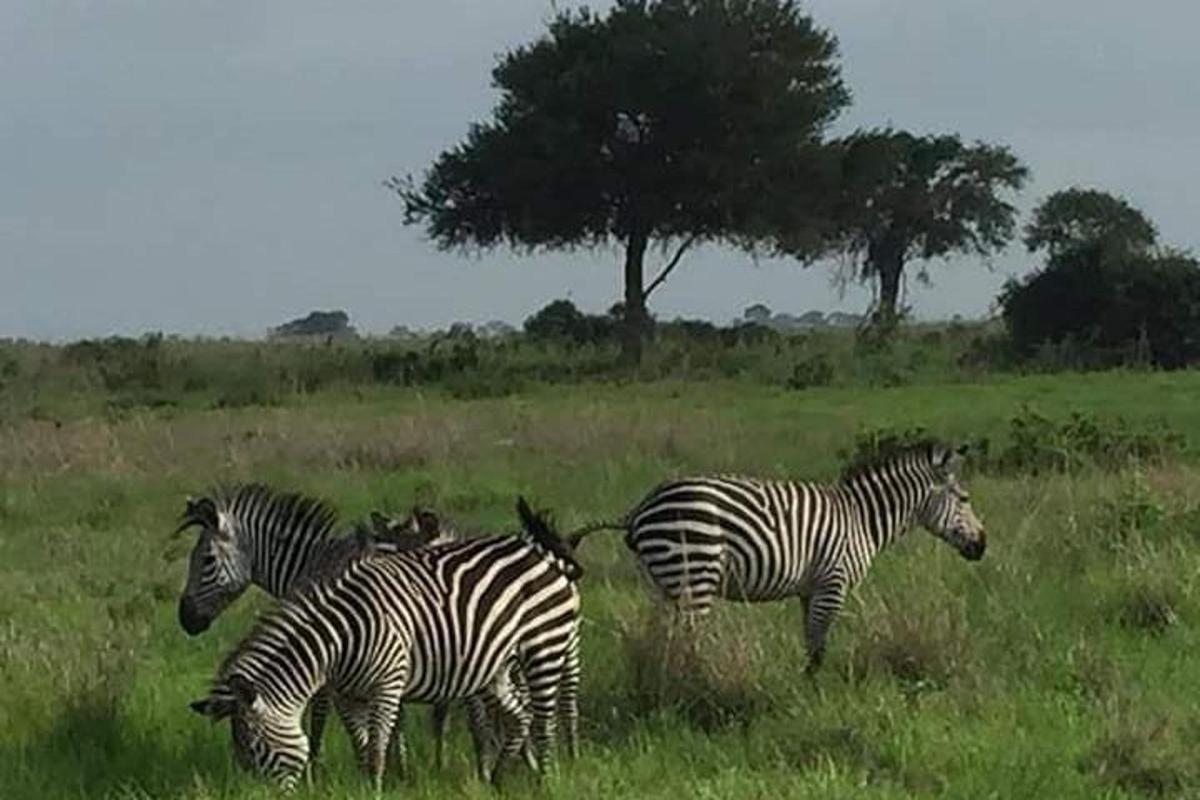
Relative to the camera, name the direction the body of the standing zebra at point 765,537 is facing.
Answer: to the viewer's right

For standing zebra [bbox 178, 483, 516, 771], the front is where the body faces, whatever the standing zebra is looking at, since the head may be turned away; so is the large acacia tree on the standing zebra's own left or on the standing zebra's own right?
on the standing zebra's own right

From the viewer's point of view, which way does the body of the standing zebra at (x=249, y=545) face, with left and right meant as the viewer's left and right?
facing to the left of the viewer

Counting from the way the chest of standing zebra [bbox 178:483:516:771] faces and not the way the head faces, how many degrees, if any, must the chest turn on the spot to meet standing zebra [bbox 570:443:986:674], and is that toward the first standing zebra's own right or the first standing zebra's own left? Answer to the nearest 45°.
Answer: approximately 180°

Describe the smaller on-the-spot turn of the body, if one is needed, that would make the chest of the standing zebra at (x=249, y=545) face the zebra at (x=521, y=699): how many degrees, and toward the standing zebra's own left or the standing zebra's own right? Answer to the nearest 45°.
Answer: approximately 135° to the standing zebra's own left

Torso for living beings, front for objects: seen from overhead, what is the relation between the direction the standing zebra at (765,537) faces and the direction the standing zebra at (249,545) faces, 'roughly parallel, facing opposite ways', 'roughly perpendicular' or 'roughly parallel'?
roughly parallel, facing opposite ways

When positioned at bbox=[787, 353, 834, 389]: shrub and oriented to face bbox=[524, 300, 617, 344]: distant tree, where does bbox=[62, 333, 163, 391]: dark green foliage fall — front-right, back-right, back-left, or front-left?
front-left

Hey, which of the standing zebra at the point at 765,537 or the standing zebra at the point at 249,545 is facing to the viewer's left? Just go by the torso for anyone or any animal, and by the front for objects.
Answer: the standing zebra at the point at 249,545

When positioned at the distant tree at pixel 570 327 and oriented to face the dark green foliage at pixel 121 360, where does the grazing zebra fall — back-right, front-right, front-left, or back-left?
front-left

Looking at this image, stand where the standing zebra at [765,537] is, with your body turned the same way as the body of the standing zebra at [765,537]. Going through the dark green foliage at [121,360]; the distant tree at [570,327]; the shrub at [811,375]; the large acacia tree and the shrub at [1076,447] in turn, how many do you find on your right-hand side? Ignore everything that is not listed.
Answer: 0

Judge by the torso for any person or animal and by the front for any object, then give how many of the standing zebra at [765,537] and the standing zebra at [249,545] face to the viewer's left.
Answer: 1

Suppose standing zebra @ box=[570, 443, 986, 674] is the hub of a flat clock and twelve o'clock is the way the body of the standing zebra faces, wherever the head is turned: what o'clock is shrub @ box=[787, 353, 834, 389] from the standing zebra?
The shrub is roughly at 9 o'clock from the standing zebra.

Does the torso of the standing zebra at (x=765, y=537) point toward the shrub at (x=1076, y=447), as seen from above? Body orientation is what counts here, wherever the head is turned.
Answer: no

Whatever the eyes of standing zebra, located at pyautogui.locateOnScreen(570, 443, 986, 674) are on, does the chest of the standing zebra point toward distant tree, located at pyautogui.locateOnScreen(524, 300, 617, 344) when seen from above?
no

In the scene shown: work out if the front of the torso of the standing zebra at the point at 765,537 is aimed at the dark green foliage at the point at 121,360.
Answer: no

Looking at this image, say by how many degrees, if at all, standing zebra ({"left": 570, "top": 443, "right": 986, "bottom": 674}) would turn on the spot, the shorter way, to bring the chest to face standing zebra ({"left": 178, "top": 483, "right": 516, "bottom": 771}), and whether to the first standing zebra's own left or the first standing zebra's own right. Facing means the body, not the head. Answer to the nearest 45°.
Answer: approximately 180°
